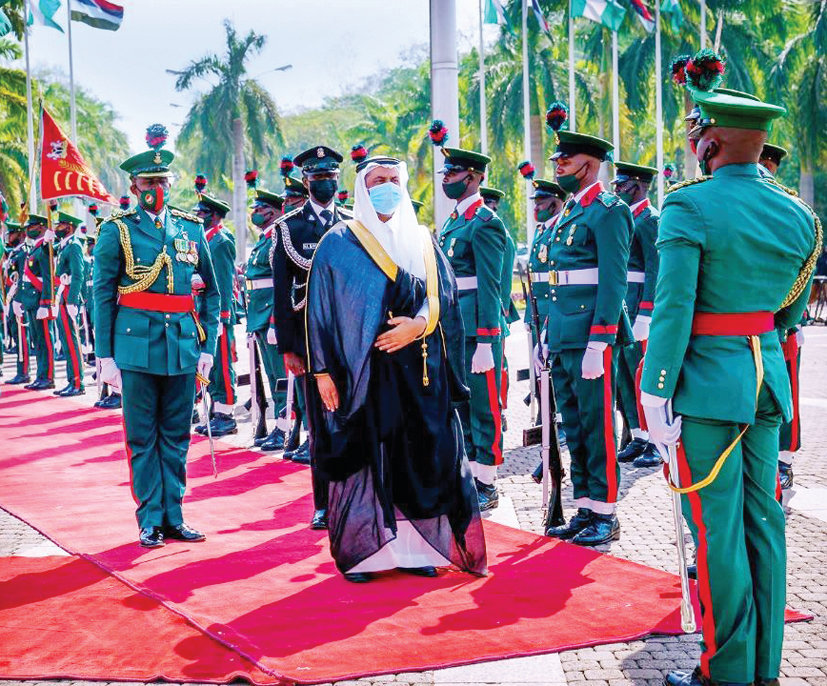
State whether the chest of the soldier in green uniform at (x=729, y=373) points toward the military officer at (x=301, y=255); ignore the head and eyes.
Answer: yes

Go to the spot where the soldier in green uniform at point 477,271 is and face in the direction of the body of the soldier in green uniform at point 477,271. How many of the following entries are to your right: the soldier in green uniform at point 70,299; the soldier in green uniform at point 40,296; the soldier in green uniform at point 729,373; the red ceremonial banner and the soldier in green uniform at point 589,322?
3

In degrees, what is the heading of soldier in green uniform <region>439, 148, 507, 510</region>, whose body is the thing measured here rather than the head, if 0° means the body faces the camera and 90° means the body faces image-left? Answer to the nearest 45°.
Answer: approximately 45°

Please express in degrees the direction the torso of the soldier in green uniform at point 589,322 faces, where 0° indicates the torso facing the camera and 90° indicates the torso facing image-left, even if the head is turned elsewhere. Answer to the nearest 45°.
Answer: approximately 45°

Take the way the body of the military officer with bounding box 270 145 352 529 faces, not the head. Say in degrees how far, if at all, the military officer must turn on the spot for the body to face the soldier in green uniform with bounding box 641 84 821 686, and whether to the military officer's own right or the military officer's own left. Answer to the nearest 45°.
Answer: approximately 45° to the military officer's own left

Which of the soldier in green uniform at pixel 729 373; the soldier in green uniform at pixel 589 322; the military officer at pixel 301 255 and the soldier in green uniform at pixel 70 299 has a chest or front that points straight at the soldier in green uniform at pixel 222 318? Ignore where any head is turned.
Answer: the soldier in green uniform at pixel 729 373

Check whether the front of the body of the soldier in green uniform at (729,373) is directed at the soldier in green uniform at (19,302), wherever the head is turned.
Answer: yes

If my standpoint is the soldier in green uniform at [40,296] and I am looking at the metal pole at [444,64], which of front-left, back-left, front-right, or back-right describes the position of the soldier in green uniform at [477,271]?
front-right

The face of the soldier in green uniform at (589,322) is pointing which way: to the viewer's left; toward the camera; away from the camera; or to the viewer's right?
to the viewer's left

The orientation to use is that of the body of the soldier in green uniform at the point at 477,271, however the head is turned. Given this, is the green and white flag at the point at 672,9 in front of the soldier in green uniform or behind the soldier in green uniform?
behind

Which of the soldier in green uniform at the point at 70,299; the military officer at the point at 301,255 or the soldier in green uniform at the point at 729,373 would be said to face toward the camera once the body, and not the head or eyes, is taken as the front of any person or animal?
the military officer

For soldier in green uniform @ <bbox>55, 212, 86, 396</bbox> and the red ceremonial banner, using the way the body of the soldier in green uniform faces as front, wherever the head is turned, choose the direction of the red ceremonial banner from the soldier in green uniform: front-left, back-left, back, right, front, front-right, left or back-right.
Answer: right

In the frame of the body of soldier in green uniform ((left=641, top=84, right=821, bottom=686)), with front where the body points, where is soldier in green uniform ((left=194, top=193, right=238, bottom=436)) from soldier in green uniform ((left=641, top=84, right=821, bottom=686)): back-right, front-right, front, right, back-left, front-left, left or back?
front

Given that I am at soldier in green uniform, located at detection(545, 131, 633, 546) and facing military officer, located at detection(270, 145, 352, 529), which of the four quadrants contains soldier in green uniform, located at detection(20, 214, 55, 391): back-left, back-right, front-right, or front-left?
front-right

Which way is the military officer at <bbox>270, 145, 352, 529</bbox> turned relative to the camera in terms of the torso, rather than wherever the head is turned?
toward the camera

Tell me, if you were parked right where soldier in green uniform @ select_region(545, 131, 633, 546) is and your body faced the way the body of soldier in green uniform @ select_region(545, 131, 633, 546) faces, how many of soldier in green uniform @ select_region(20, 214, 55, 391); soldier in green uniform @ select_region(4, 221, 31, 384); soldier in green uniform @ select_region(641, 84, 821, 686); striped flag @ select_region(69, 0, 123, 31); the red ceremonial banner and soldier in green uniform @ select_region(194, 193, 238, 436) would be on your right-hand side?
5

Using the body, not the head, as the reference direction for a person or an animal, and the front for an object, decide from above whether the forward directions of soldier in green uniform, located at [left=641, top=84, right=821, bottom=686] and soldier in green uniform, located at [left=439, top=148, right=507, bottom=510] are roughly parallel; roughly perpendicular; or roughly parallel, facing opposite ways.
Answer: roughly perpendicular
